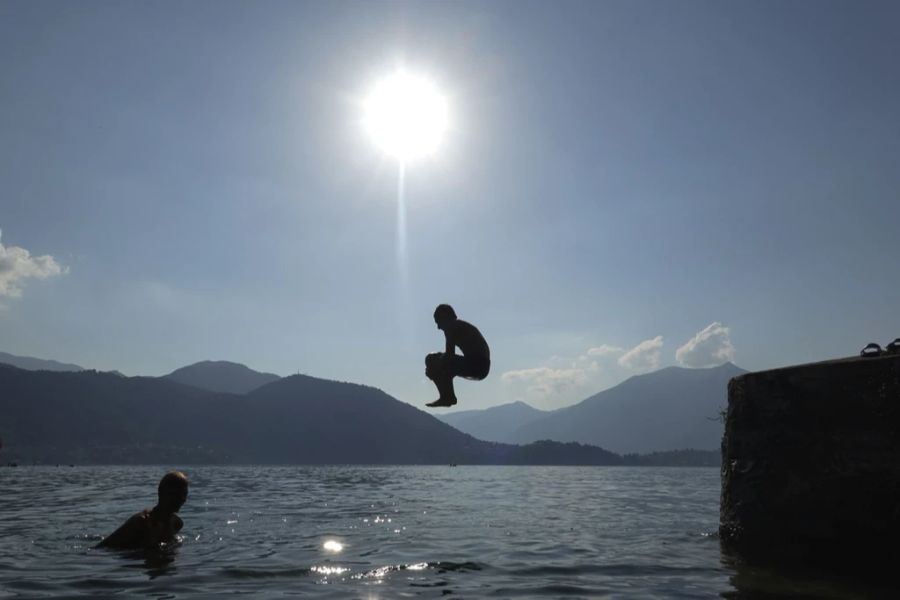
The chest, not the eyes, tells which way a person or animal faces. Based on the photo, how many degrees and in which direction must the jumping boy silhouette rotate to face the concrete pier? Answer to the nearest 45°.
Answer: approximately 180°

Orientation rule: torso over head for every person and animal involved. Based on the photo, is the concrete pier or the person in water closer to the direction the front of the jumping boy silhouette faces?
the person in water

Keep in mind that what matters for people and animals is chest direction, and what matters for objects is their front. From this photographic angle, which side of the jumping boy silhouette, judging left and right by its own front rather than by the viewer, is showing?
left
